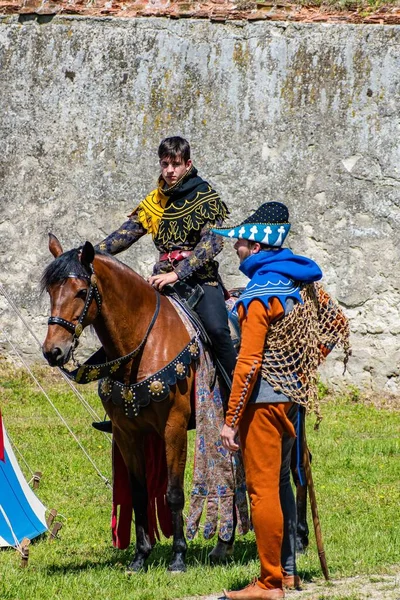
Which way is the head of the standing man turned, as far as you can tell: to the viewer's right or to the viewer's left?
to the viewer's left

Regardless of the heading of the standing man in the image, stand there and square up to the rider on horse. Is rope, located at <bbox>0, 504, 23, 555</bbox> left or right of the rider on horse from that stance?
left

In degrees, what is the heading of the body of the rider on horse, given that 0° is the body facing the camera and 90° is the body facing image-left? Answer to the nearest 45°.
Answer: approximately 45°

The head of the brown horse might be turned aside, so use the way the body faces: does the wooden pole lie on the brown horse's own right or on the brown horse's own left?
on the brown horse's own left

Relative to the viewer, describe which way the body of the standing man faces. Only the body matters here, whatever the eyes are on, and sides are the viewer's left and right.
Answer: facing to the left of the viewer
